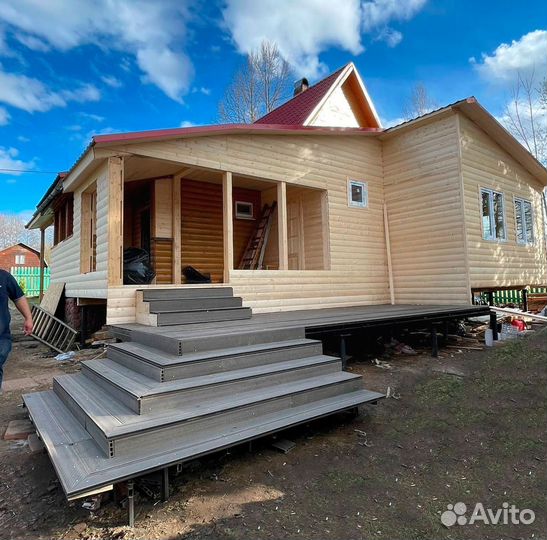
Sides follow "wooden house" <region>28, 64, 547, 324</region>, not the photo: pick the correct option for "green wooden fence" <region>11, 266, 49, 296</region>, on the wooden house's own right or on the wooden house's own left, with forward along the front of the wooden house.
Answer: on the wooden house's own right

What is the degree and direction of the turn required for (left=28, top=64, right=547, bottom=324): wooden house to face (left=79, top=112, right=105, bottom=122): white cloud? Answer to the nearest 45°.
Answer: approximately 135° to its right

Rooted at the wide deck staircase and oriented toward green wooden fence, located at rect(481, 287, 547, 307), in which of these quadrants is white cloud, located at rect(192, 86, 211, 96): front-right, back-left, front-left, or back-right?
front-left

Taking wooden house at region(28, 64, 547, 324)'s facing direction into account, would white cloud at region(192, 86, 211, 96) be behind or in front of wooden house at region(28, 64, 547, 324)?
behind

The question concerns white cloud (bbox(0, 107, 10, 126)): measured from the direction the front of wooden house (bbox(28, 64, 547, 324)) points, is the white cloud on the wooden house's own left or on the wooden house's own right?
on the wooden house's own right

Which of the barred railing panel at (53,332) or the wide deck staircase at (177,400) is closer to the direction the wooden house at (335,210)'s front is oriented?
the wide deck staircase

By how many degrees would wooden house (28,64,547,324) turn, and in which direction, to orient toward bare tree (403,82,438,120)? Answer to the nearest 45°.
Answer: approximately 135° to its left

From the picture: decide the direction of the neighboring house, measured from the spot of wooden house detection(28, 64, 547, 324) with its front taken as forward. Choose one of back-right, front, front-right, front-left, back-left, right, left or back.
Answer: back-right

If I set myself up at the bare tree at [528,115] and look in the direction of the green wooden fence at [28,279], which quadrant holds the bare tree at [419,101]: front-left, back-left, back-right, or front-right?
front-right

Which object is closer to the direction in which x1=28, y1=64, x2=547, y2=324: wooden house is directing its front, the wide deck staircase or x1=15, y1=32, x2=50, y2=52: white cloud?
the wide deck staircase

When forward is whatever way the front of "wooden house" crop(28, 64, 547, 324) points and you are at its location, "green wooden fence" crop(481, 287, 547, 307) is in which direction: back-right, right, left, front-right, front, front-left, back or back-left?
back-left

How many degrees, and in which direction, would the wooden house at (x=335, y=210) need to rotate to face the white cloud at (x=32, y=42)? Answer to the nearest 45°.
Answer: approximately 135° to its right

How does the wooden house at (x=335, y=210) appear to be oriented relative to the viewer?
toward the camera
